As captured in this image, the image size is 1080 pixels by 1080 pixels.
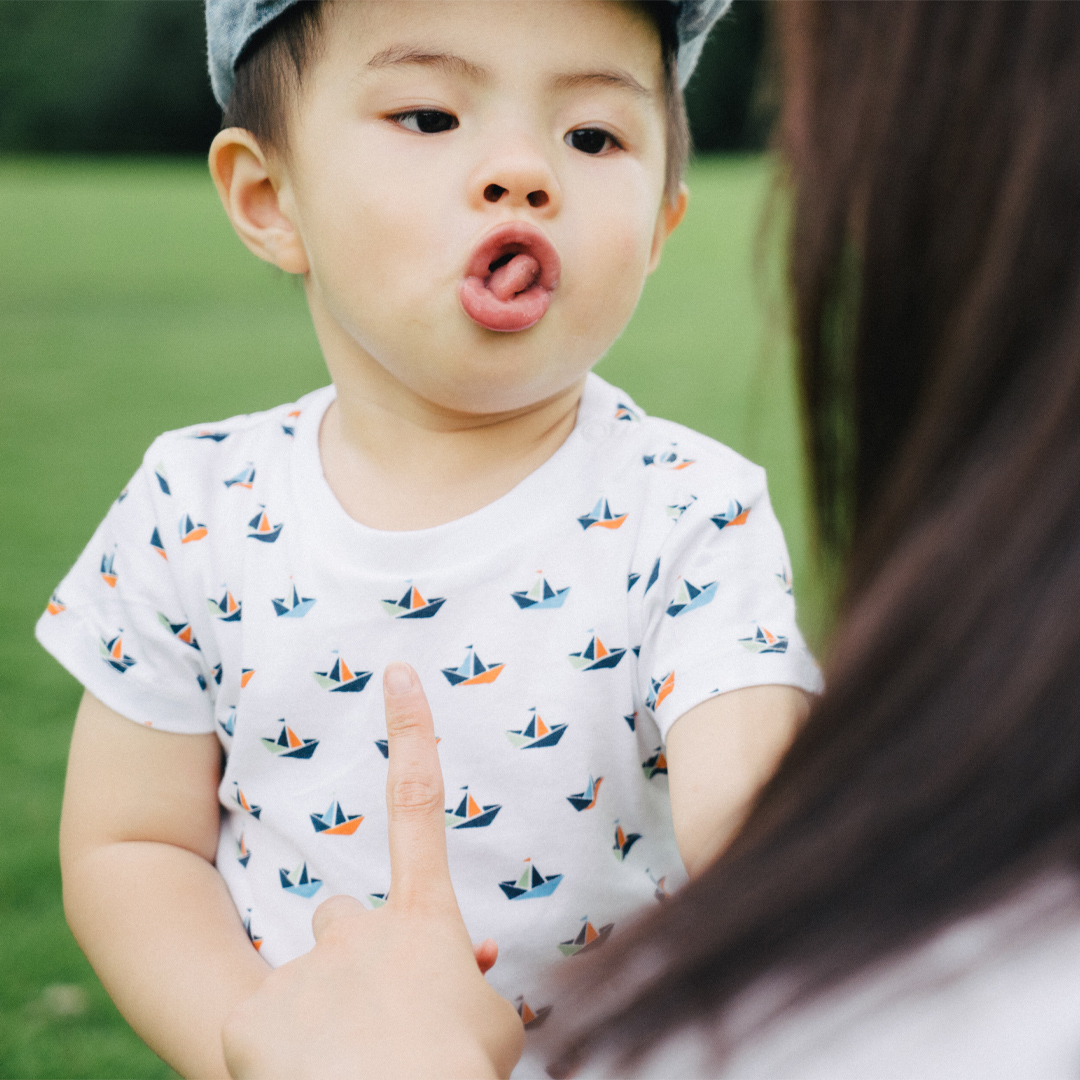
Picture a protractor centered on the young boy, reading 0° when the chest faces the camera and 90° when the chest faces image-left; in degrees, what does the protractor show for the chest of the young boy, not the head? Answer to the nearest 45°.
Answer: approximately 0°
